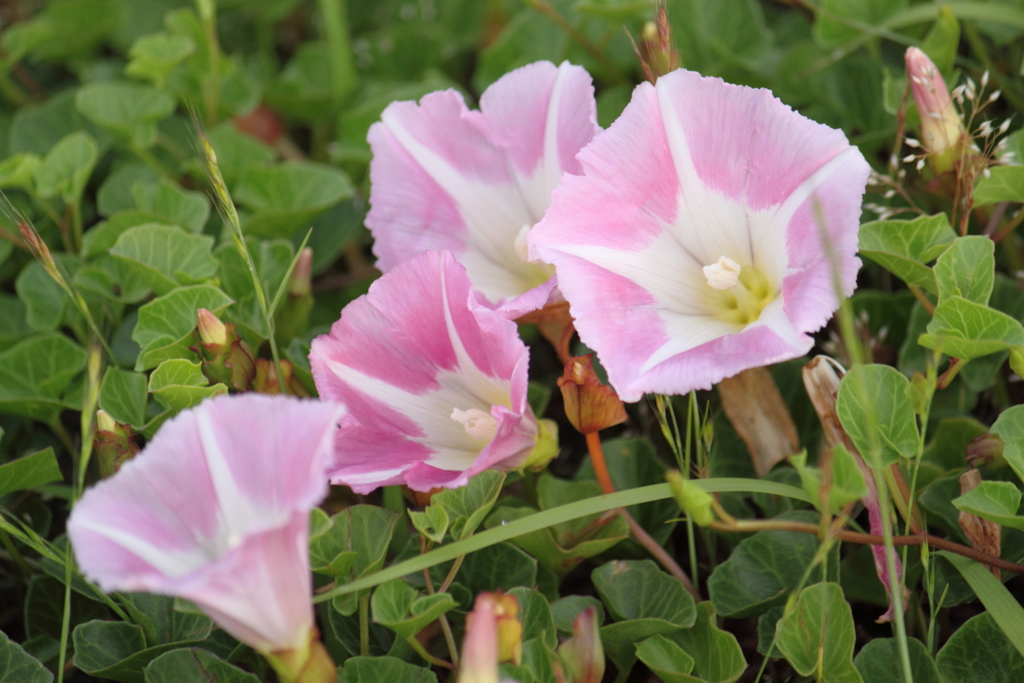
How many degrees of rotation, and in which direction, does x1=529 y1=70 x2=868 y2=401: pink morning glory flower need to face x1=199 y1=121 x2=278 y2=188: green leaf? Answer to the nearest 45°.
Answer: approximately 90° to its right

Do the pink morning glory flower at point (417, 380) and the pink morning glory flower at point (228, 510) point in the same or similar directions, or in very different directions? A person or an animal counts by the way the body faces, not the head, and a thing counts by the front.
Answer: same or similar directions

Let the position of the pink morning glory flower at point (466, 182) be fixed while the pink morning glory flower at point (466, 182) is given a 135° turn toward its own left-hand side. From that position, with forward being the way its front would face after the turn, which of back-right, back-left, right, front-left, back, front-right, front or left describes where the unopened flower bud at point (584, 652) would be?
right

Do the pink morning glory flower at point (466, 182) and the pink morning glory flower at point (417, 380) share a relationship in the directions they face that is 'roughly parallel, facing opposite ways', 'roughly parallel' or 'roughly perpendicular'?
roughly parallel

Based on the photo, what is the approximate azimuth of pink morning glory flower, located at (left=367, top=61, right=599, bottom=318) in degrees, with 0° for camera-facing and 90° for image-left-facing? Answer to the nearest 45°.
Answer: approximately 45°

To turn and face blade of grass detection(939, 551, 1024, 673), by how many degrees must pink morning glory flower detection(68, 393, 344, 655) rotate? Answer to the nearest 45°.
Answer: approximately 135° to its left

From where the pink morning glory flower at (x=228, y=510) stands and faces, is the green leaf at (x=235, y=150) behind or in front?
behind

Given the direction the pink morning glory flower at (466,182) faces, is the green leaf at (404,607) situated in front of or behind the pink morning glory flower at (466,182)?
in front

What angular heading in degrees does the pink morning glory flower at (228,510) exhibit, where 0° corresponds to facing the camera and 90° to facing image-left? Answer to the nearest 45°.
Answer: approximately 45°

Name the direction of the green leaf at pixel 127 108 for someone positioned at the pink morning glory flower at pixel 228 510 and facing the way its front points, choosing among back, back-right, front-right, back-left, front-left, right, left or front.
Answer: back-right

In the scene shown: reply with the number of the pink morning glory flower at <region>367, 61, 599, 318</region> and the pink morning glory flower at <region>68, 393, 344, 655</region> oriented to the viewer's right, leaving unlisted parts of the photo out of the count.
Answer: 0

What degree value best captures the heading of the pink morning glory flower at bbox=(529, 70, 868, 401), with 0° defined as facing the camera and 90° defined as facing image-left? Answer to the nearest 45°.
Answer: approximately 45°
